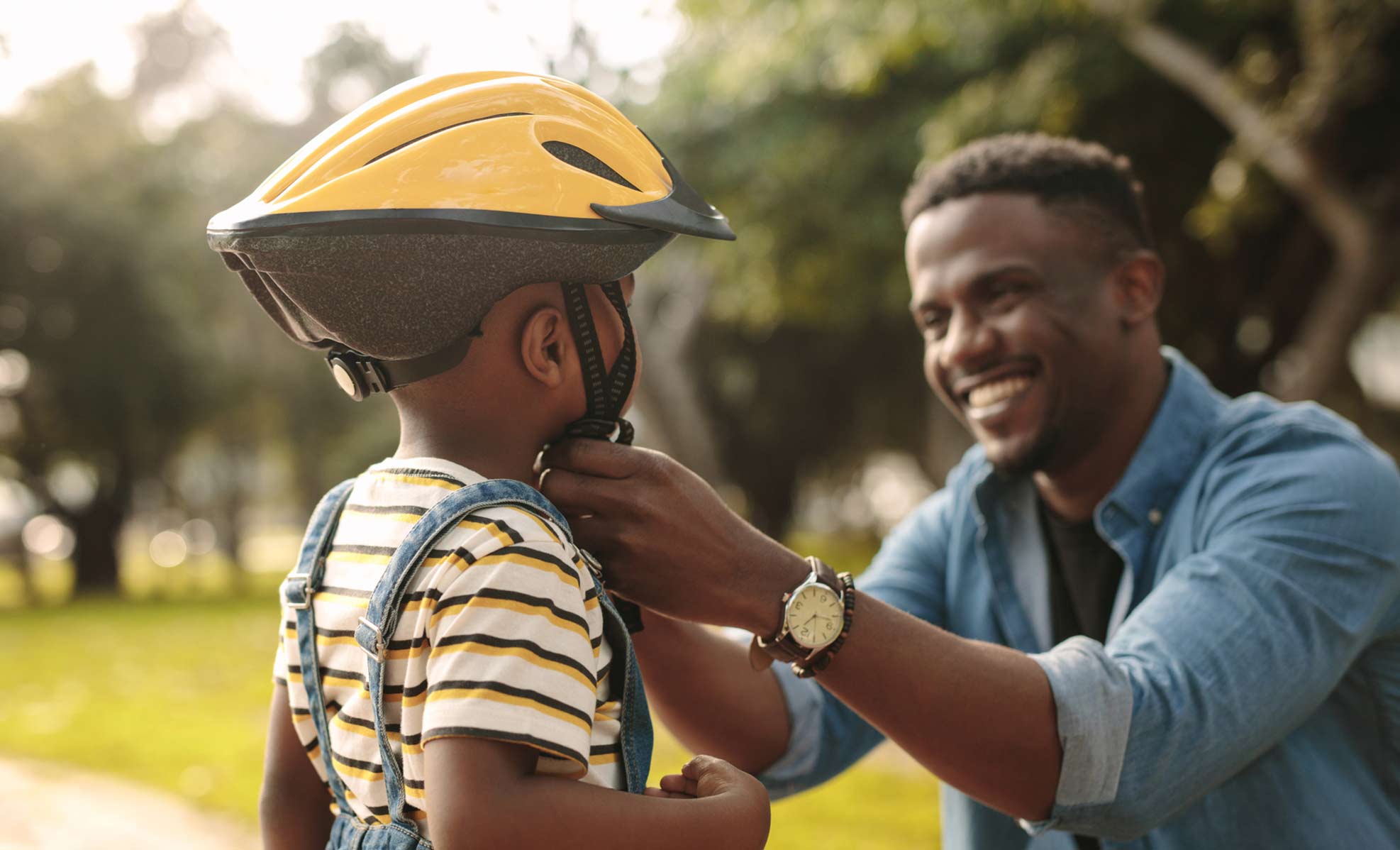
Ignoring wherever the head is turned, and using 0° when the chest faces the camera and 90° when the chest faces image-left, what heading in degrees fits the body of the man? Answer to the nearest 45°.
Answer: approximately 45°

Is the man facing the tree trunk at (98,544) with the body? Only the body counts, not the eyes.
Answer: no

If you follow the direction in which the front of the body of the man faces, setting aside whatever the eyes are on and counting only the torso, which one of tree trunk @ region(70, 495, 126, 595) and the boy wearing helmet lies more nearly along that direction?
the boy wearing helmet

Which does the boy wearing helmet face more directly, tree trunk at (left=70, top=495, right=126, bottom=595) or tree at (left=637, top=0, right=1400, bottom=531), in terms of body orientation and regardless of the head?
the tree

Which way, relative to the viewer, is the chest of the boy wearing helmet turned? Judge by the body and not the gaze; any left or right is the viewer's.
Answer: facing away from the viewer and to the right of the viewer

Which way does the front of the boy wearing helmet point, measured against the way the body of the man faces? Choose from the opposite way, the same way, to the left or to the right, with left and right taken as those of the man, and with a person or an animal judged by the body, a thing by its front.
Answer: the opposite way

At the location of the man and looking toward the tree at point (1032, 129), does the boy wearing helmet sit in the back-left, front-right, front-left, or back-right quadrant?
back-left

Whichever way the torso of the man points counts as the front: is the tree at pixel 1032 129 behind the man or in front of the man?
behind

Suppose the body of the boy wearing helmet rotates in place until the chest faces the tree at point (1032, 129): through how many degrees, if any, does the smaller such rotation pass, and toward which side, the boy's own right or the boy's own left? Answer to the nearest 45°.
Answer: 0° — they already face it

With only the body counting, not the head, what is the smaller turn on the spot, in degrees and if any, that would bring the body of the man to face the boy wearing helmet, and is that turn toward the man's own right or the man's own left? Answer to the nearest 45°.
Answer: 0° — they already face them

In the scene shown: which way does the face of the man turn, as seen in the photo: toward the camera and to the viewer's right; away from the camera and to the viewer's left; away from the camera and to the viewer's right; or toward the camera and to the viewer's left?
toward the camera and to the viewer's left

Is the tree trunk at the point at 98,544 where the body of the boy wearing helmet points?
no

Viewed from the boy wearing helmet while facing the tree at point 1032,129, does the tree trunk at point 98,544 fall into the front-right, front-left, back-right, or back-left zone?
front-left

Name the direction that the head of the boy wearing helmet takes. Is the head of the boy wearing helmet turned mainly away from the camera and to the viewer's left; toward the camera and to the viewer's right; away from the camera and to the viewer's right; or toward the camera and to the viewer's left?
away from the camera and to the viewer's right
